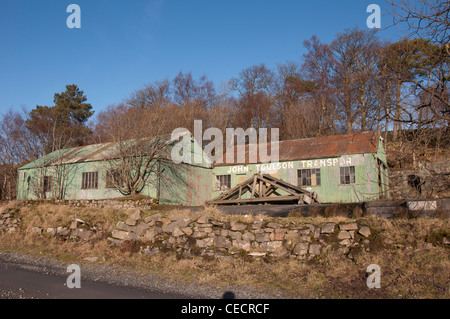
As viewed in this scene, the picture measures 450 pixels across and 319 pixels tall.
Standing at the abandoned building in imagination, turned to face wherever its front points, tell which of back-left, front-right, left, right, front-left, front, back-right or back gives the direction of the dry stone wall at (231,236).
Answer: front

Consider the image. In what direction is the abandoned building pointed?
toward the camera
